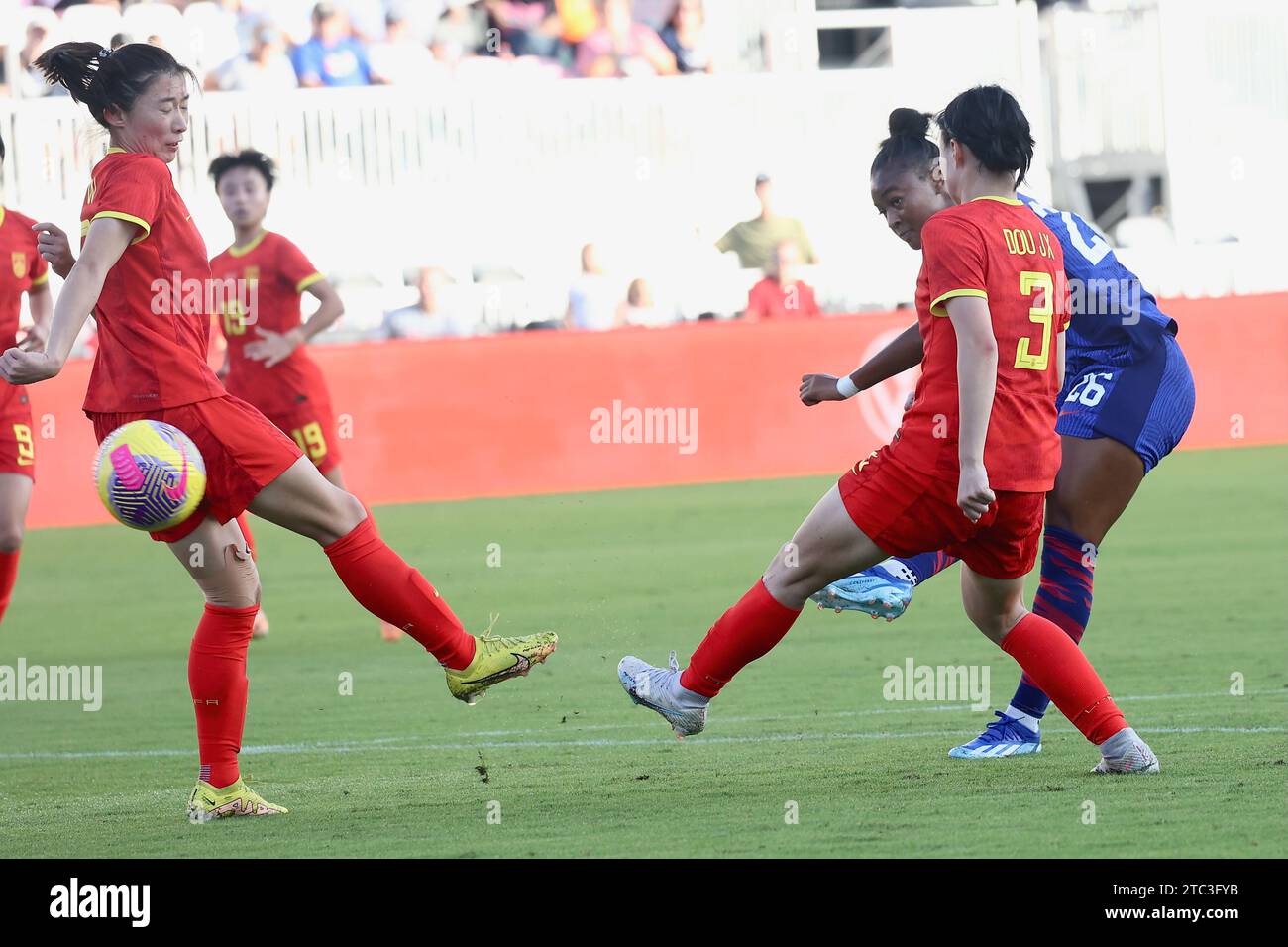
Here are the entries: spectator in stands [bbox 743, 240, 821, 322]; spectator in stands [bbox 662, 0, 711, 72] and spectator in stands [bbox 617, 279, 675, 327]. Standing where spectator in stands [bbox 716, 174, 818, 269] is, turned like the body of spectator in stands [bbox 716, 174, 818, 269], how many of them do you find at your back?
1

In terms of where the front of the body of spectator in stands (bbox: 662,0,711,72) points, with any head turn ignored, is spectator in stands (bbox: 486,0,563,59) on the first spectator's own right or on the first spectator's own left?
on the first spectator's own right

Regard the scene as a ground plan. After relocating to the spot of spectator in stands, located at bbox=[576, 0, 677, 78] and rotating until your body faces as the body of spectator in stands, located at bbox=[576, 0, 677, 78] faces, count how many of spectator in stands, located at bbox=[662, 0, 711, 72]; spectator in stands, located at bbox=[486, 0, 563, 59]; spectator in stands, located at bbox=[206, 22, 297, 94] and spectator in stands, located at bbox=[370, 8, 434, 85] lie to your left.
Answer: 1

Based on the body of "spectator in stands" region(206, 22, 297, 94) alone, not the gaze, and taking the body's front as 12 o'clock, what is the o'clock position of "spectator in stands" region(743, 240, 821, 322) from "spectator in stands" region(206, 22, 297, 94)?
"spectator in stands" region(743, 240, 821, 322) is roughly at 10 o'clock from "spectator in stands" region(206, 22, 297, 94).

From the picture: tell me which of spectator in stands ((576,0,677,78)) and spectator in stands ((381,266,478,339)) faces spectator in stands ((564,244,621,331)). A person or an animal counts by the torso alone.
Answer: spectator in stands ((576,0,677,78))

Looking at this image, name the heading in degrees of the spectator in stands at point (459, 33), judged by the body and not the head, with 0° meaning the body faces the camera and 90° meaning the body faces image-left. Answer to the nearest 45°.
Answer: approximately 0°

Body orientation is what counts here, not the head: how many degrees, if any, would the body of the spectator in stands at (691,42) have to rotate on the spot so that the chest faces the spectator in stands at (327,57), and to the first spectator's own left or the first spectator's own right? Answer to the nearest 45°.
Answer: approximately 90° to the first spectator's own right

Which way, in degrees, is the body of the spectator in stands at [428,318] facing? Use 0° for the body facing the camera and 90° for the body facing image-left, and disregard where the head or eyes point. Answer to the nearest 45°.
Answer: approximately 0°

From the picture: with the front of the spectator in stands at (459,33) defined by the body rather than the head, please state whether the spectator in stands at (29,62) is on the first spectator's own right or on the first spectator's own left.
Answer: on the first spectator's own right
